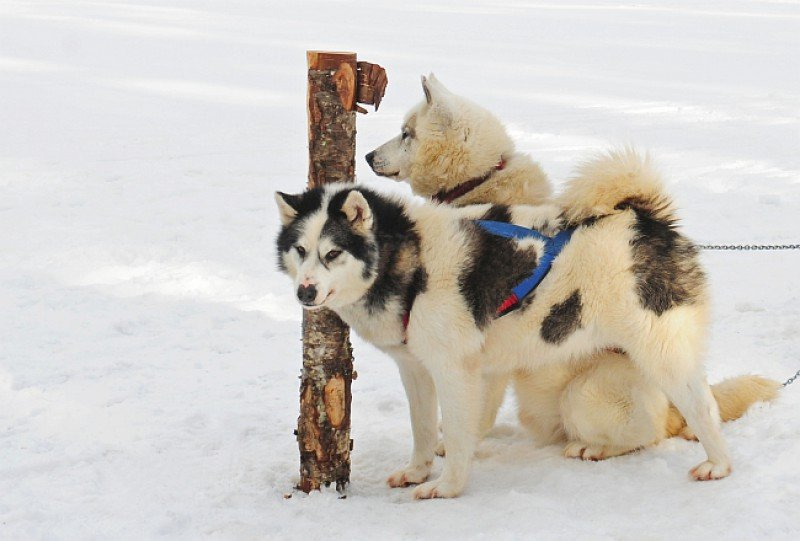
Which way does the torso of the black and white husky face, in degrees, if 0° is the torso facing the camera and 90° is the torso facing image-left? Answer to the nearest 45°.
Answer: approximately 90°

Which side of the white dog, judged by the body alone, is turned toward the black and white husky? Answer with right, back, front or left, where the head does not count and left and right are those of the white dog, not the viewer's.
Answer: left

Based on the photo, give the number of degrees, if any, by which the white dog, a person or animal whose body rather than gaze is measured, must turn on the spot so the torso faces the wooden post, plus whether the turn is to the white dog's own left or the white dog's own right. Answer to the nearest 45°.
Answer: approximately 45° to the white dog's own left

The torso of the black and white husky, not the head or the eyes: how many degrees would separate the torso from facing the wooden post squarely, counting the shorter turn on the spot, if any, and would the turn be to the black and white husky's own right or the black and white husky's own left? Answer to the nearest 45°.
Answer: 0° — it already faces it

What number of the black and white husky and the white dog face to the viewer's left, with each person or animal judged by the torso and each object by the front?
2

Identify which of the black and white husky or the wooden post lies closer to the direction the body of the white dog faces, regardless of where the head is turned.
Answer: the wooden post

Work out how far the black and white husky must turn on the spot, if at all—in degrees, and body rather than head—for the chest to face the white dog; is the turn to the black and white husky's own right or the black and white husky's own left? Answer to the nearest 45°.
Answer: approximately 90° to the black and white husky's own right

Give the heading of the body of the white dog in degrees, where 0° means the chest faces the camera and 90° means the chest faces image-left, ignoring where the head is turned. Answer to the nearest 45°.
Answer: approximately 90°

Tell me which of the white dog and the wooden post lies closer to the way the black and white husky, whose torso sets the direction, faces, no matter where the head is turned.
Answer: the wooden post
